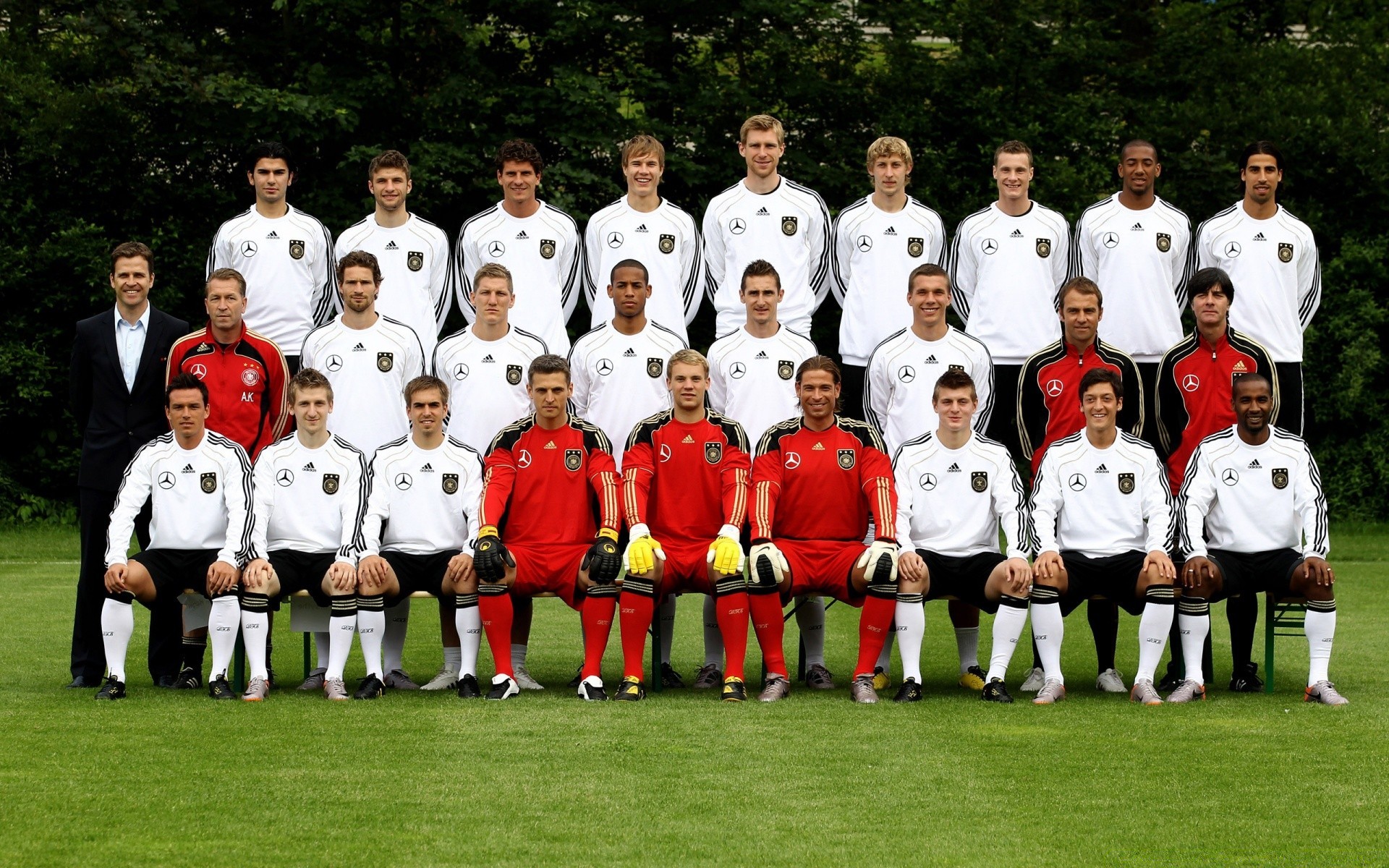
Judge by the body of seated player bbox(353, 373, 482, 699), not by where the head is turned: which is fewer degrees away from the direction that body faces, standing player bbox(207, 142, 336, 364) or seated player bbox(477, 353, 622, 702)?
the seated player

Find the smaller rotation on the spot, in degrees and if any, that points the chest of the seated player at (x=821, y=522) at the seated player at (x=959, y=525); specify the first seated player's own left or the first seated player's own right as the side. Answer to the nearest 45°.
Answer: approximately 90° to the first seated player's own left

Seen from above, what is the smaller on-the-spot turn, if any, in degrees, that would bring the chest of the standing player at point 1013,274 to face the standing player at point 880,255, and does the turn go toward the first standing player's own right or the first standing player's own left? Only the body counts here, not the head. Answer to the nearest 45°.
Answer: approximately 90° to the first standing player's own right

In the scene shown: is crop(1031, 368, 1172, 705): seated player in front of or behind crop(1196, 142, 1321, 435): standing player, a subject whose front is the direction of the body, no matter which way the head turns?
in front

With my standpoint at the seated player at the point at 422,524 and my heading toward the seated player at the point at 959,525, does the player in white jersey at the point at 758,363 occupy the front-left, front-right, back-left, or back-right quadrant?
front-left

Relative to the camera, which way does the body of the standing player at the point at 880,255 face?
toward the camera

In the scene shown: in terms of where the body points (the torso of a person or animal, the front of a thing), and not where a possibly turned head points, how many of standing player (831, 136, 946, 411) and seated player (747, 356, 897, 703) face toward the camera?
2

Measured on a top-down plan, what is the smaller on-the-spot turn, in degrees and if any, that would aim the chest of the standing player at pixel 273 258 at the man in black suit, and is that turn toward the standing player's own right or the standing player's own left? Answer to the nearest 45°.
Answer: approximately 45° to the standing player's own right

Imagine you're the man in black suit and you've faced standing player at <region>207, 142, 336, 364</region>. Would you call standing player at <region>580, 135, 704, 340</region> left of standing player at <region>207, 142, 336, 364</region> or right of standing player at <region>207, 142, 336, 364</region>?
right

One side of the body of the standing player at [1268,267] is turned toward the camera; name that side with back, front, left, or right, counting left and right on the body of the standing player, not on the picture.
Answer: front

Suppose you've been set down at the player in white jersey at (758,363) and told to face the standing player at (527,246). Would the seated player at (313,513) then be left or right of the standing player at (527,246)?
left

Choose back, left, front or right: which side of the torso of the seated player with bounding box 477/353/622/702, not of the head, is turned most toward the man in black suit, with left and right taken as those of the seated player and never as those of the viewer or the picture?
right

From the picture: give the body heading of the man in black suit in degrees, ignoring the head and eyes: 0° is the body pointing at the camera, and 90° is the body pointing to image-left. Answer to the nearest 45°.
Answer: approximately 0°

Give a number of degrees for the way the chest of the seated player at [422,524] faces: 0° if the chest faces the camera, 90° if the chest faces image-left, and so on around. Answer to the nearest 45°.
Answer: approximately 0°

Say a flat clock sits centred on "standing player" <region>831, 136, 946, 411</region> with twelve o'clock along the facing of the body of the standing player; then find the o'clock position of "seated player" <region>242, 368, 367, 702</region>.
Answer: The seated player is roughly at 2 o'clock from the standing player.
